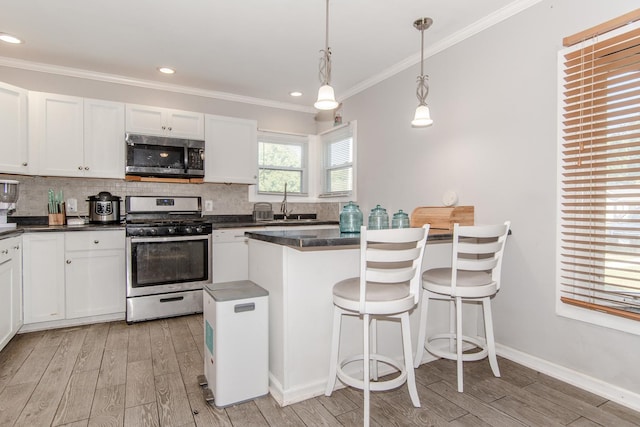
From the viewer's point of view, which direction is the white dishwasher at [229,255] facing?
toward the camera

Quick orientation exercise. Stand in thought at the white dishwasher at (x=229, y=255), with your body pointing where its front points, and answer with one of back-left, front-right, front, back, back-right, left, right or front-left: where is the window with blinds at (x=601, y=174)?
front-left

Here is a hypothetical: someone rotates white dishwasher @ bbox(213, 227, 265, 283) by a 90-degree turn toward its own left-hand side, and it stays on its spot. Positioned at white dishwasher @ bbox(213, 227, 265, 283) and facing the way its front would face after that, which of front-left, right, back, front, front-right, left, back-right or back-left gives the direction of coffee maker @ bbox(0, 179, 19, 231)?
back

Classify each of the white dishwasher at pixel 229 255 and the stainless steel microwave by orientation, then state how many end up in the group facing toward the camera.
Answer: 2

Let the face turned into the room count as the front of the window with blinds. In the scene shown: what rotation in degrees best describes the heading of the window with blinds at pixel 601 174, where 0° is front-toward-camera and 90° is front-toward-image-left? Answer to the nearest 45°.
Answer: approximately 45°

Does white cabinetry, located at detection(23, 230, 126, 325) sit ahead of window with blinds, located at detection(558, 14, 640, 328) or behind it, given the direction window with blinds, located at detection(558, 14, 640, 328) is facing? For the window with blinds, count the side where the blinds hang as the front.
ahead

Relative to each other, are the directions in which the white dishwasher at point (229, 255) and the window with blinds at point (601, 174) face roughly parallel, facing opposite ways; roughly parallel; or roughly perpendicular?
roughly perpendicular

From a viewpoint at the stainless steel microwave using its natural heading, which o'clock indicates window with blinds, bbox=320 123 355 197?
The window with blinds is roughly at 9 o'clock from the stainless steel microwave.

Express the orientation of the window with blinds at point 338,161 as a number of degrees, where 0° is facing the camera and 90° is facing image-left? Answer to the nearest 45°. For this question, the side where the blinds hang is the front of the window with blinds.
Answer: approximately 45°

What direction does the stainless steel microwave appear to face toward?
toward the camera

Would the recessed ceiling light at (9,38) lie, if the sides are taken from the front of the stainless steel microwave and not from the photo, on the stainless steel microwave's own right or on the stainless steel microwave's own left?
on the stainless steel microwave's own right

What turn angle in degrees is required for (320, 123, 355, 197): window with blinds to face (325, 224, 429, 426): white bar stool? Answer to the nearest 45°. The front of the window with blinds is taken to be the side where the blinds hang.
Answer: approximately 45° to its left

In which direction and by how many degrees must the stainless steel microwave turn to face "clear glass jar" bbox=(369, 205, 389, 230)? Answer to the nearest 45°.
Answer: approximately 45° to its left

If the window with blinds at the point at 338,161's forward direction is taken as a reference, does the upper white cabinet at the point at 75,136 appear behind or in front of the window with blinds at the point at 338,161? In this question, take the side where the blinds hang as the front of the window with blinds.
in front
